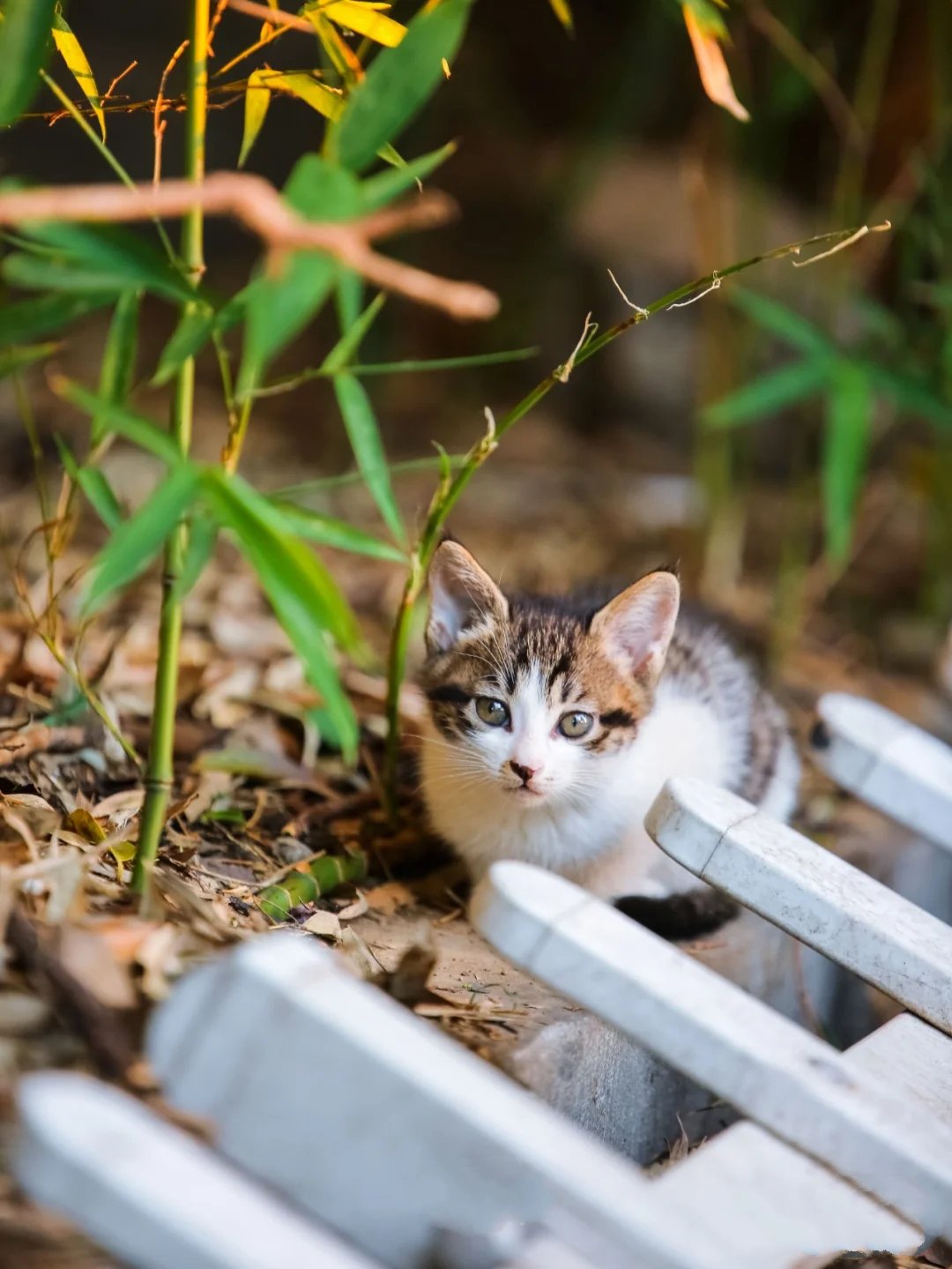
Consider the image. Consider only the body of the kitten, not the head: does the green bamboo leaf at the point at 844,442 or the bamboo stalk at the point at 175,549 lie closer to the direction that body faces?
the bamboo stalk

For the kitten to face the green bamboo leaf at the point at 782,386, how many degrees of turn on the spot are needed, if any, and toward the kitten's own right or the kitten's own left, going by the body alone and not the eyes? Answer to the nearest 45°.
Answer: approximately 135° to the kitten's own right

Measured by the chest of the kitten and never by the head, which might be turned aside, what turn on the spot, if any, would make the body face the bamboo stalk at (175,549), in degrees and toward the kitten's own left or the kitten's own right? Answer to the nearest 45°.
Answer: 0° — it already faces it

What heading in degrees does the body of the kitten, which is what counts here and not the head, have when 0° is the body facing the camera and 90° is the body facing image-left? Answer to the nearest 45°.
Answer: approximately 45°

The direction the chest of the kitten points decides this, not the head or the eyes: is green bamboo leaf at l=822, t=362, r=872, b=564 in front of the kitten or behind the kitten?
behind

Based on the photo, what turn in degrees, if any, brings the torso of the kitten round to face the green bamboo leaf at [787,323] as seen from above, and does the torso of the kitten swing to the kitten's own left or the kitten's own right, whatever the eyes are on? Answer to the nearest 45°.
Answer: approximately 135° to the kitten's own right
